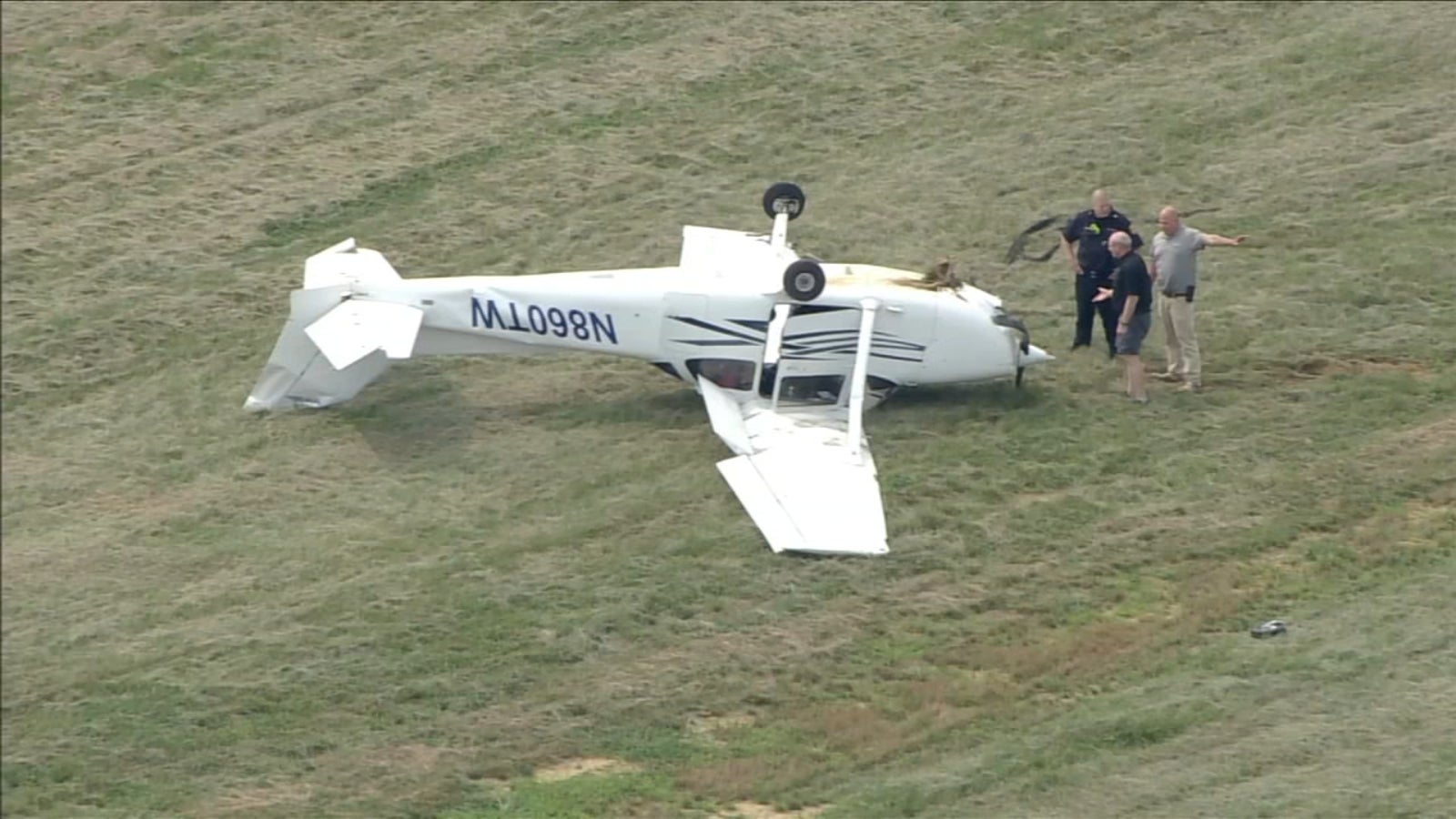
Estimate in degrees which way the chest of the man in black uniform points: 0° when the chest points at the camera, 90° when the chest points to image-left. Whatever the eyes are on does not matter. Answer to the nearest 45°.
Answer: approximately 0°

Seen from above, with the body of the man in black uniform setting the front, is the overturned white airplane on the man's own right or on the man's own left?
on the man's own right

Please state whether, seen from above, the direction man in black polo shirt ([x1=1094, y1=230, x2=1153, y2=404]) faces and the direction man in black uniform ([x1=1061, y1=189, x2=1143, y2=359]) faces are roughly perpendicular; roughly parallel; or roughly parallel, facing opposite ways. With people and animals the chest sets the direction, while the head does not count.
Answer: roughly perpendicular

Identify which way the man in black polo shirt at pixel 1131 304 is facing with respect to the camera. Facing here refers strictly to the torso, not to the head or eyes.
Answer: to the viewer's left

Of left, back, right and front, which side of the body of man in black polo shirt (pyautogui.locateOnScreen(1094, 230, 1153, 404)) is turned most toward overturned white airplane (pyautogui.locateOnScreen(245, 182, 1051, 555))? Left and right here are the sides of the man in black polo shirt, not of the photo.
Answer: front

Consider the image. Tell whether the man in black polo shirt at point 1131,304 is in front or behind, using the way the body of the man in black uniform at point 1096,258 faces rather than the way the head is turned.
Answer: in front

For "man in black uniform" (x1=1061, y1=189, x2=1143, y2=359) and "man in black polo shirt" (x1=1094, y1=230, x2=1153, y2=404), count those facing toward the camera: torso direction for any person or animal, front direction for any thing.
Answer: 1

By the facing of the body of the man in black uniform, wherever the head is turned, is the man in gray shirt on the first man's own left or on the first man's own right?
on the first man's own left
